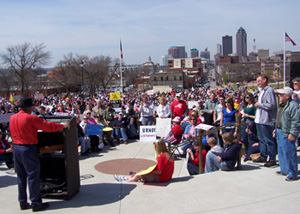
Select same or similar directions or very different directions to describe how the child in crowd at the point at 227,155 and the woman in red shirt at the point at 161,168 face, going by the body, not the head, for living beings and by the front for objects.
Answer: same or similar directions

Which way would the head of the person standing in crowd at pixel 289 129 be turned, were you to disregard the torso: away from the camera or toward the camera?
toward the camera

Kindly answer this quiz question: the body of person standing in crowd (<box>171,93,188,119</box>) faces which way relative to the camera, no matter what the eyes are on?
toward the camera

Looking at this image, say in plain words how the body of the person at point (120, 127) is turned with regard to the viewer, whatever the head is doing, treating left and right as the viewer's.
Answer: facing the viewer

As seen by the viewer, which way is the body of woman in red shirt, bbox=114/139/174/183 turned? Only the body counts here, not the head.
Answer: to the viewer's left

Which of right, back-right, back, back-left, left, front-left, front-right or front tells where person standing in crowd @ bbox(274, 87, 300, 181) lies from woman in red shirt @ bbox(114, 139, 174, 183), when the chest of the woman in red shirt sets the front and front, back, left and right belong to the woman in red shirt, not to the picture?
back

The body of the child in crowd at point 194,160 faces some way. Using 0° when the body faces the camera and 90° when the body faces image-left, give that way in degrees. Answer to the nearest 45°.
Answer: approximately 45°

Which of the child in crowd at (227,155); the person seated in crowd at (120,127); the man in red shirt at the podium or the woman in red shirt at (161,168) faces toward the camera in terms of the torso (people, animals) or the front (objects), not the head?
the person seated in crowd

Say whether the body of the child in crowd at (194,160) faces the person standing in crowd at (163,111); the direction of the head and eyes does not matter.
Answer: no

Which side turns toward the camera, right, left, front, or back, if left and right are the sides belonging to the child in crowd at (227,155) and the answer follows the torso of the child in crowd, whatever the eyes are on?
left

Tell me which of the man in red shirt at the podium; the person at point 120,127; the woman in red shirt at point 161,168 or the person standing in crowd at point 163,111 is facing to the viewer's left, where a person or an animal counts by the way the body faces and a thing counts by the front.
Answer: the woman in red shirt

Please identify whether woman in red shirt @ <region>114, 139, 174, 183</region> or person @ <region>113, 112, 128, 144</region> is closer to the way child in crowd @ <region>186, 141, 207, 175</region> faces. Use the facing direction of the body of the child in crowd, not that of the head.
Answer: the woman in red shirt

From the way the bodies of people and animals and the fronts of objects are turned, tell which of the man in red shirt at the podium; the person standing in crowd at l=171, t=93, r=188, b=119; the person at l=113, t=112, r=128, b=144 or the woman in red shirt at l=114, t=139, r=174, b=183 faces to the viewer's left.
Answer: the woman in red shirt

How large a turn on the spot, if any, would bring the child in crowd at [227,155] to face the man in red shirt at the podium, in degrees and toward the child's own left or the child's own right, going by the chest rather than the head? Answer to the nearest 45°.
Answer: approximately 45° to the child's own left

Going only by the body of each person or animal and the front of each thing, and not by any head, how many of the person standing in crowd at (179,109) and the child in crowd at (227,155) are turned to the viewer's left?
1

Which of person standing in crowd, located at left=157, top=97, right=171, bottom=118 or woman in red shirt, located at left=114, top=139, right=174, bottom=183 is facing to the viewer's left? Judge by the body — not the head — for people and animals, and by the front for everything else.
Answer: the woman in red shirt
